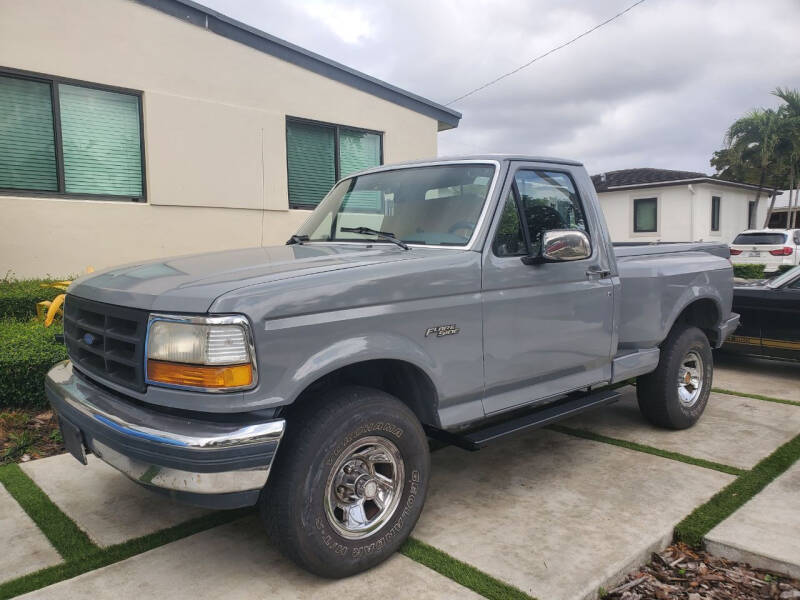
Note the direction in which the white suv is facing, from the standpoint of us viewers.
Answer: facing away from the viewer and to the right of the viewer

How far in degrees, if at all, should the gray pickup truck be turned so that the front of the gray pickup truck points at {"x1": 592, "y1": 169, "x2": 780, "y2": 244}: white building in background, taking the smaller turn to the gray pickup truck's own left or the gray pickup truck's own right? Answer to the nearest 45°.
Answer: approximately 180°

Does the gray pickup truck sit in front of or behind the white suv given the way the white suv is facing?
behind

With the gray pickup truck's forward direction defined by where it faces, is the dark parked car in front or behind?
behind

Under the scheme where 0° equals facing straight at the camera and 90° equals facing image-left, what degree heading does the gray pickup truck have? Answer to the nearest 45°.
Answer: approximately 45°

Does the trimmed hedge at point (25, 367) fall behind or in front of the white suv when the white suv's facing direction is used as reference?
behind

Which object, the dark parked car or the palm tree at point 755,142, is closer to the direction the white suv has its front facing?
the palm tree

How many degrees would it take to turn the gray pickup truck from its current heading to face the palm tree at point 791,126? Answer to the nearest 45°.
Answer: approximately 180°

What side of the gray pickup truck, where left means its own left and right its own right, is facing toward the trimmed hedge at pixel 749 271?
back

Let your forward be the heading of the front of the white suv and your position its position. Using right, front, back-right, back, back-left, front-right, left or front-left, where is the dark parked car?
back-right

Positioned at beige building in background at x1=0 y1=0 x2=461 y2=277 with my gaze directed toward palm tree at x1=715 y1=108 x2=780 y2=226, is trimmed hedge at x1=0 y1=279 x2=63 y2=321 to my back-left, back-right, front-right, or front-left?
back-right

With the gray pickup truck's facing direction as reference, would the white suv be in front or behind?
behind

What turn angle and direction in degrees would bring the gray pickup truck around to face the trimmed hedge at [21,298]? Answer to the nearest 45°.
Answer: approximately 90° to its right

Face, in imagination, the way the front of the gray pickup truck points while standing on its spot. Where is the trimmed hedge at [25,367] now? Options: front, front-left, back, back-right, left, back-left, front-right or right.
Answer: right
